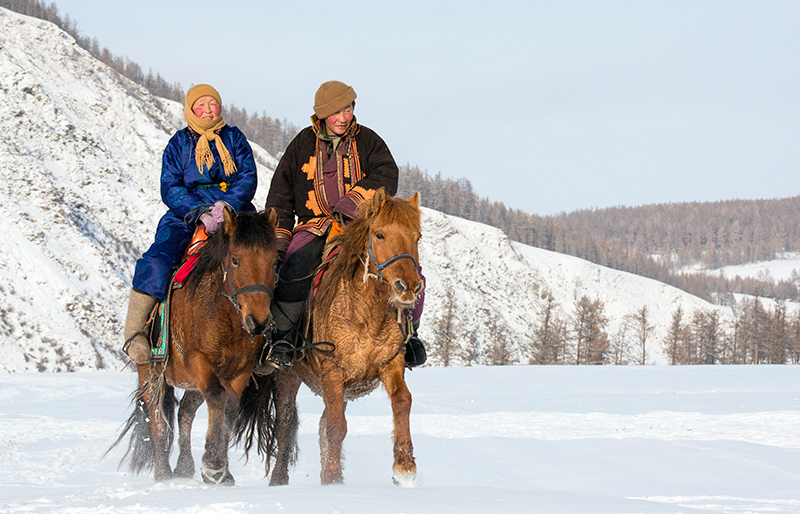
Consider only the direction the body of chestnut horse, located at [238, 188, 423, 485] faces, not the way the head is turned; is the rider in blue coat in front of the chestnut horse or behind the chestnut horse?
behind

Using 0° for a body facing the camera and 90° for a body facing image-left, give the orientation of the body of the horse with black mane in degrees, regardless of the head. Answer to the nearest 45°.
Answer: approximately 315°

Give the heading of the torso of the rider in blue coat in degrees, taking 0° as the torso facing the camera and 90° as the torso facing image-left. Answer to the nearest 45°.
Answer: approximately 315°
